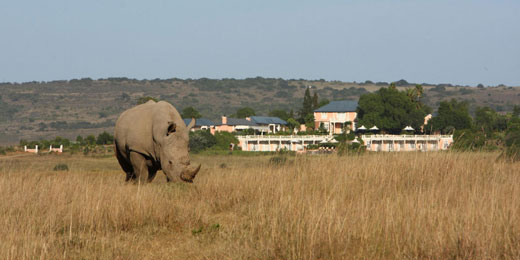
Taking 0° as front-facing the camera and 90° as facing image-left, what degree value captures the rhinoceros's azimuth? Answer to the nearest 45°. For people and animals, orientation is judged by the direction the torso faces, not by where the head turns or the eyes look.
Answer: approximately 315°
